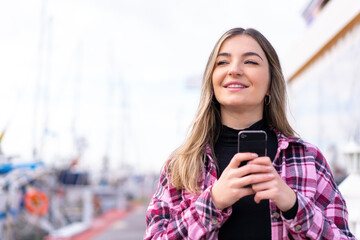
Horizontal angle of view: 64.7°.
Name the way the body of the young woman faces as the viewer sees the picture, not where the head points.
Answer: toward the camera

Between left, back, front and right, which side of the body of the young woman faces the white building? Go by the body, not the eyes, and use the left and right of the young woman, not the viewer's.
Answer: back
